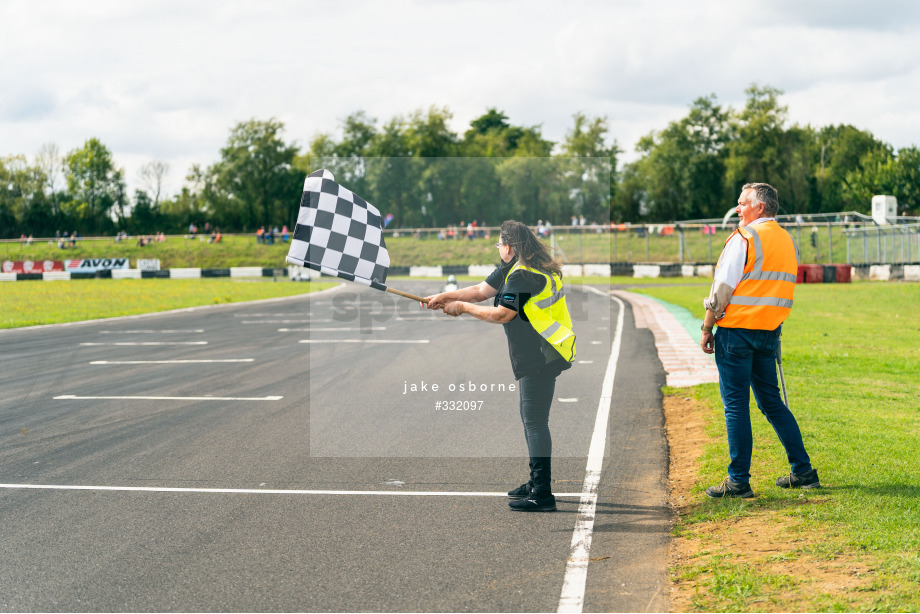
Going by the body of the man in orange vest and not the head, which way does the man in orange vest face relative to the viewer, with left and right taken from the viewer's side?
facing away from the viewer and to the left of the viewer

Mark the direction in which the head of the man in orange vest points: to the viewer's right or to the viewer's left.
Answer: to the viewer's left
